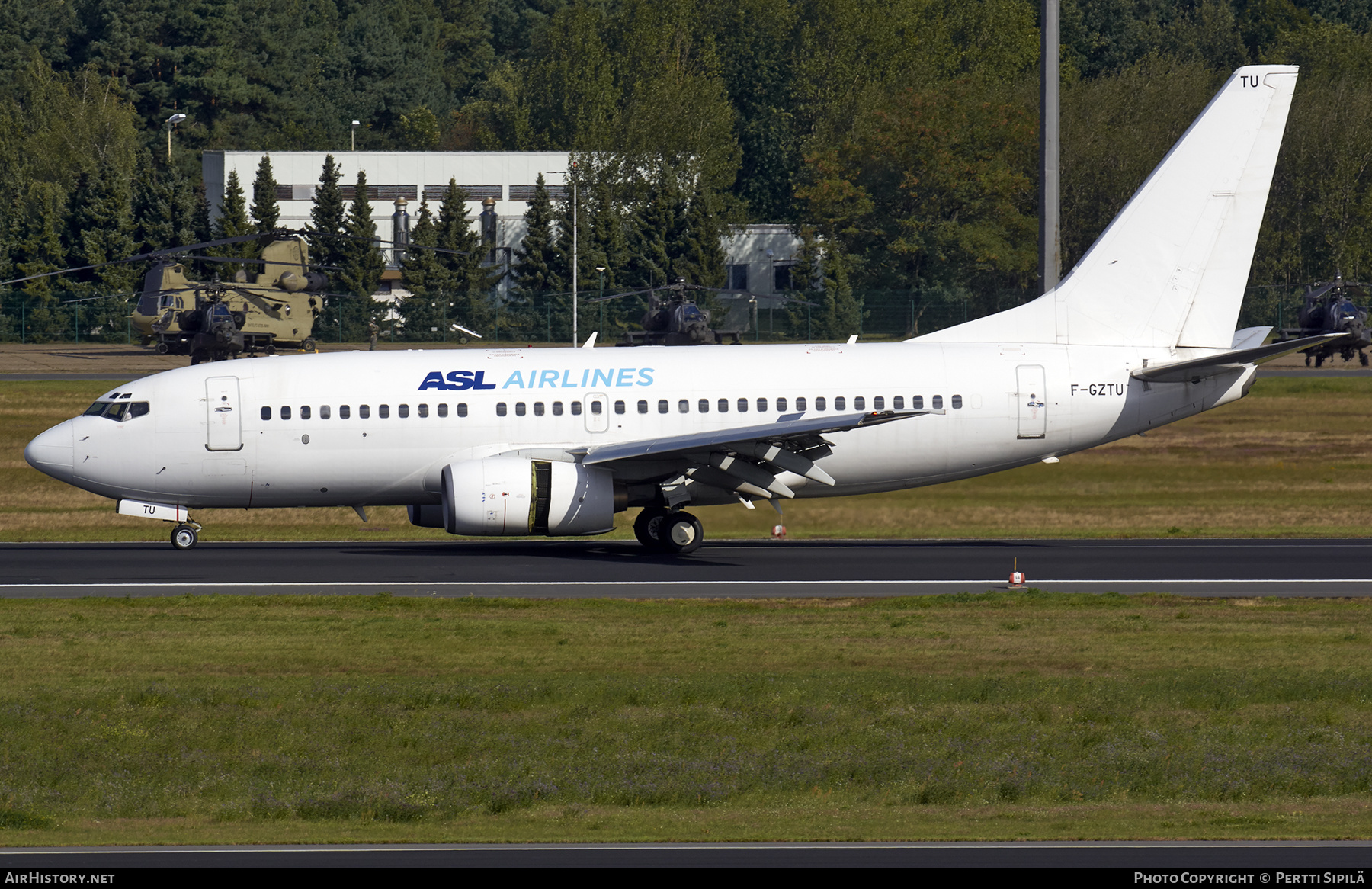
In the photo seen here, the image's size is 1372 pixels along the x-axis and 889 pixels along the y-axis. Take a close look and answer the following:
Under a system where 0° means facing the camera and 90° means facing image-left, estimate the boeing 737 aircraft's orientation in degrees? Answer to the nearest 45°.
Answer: approximately 90°
